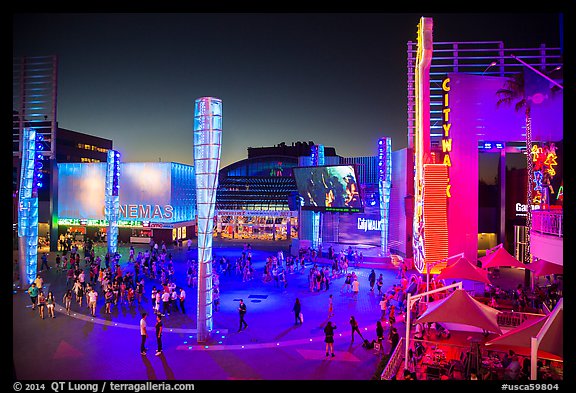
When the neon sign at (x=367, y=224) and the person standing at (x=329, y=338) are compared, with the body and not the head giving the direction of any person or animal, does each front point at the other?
yes

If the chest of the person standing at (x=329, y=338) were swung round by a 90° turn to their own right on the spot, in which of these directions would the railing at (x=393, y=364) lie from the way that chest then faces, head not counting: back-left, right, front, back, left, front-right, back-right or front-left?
front-right

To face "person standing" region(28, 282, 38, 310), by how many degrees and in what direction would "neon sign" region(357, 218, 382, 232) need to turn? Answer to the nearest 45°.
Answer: approximately 45° to its right

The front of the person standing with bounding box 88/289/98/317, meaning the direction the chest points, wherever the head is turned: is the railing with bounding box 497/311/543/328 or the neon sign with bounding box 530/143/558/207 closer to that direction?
the railing

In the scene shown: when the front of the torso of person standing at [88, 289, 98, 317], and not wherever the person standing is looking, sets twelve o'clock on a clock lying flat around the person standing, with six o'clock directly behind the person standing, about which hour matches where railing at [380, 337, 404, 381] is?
The railing is roughly at 11 o'clock from the person standing.

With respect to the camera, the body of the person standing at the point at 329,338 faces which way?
away from the camera

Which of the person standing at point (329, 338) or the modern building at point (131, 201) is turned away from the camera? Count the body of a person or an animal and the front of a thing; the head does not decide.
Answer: the person standing
